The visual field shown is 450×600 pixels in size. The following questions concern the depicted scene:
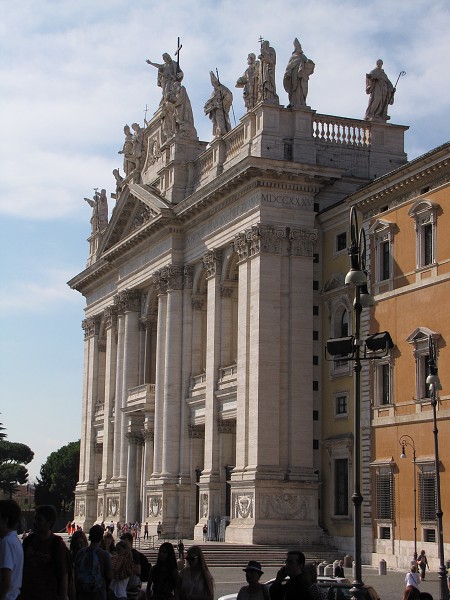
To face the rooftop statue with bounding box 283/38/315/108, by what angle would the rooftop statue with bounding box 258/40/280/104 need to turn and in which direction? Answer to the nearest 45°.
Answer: approximately 135° to its left

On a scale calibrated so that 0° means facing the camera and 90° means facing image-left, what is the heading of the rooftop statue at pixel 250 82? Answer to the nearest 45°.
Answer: approximately 45°

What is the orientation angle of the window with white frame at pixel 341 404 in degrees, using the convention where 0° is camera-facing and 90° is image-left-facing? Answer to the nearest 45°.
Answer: approximately 45°

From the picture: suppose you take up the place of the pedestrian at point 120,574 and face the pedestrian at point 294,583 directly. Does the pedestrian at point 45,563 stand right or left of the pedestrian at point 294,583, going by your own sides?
right

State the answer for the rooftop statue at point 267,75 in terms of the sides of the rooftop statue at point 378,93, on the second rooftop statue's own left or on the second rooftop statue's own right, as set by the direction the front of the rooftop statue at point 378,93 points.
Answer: on the second rooftop statue's own right

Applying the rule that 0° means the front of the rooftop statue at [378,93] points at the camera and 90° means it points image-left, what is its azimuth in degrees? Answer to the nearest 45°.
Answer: approximately 0°
